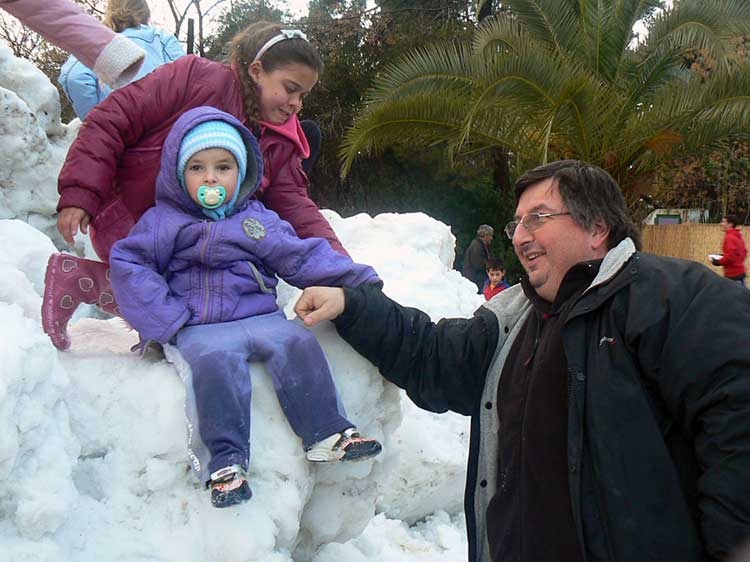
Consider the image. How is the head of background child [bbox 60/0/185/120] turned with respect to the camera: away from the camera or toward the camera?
away from the camera

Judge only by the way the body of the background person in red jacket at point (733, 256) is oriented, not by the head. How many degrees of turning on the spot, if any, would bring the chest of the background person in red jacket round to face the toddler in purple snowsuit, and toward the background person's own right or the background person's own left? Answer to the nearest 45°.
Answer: approximately 90° to the background person's own left

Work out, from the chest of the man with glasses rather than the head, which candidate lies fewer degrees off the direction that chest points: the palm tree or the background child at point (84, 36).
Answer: the background child

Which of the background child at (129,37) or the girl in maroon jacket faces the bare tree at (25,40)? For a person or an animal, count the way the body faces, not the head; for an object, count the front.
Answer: the background child

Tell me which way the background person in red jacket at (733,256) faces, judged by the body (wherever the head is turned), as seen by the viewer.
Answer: to the viewer's left

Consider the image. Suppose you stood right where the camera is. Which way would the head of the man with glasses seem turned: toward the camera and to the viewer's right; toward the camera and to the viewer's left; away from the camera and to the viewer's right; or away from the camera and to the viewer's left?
toward the camera and to the viewer's left

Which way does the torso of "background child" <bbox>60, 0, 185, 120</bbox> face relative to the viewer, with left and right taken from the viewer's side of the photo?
facing away from the viewer

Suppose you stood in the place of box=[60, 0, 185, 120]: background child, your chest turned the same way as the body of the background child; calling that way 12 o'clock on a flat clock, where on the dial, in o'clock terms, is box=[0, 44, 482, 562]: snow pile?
The snow pile is roughly at 6 o'clock from the background child.

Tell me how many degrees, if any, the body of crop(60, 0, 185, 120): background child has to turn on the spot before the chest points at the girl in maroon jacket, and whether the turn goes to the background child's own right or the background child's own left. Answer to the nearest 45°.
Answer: approximately 180°

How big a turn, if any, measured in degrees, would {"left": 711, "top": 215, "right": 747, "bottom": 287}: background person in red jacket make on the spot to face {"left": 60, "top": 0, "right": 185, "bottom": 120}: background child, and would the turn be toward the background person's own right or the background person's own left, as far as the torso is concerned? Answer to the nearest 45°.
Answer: approximately 45° to the background person's own left

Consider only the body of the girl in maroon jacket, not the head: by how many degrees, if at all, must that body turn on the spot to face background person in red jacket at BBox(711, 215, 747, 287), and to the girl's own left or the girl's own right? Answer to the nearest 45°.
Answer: approximately 90° to the girl's own left
